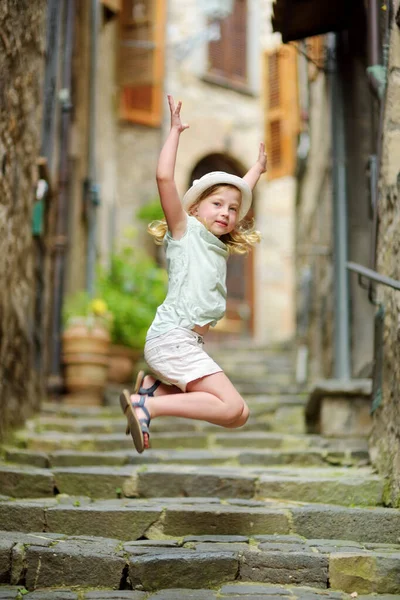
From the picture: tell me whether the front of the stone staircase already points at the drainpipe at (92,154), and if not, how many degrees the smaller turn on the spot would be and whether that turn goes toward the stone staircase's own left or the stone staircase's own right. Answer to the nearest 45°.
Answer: approximately 180°

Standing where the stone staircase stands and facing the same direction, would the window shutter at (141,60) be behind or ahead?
behind

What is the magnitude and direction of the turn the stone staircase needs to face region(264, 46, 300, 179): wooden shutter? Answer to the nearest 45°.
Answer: approximately 180°

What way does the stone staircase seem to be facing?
toward the camera

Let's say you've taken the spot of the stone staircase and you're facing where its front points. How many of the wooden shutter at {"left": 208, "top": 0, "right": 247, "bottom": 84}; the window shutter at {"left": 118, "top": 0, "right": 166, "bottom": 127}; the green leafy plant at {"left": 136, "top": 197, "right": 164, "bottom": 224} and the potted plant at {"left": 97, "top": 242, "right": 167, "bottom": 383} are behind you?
4

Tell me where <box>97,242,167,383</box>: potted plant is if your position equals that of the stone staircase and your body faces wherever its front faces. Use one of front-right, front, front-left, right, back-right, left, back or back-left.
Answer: back

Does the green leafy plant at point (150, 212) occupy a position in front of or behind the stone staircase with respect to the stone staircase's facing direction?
behind

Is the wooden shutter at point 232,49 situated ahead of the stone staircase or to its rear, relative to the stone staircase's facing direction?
to the rear

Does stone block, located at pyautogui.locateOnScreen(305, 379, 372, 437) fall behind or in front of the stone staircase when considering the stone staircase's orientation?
behind

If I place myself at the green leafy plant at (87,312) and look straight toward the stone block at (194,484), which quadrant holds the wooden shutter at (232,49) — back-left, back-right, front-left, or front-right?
back-left
